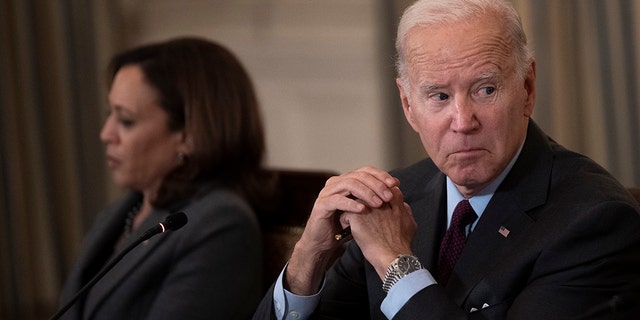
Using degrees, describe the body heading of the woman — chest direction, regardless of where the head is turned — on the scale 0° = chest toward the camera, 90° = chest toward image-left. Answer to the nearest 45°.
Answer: approximately 45°

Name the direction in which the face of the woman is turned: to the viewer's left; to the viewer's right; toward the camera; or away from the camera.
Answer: to the viewer's left

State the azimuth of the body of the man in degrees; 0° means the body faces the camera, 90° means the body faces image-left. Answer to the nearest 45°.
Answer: approximately 45°

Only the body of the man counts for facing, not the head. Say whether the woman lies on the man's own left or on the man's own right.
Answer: on the man's own right
